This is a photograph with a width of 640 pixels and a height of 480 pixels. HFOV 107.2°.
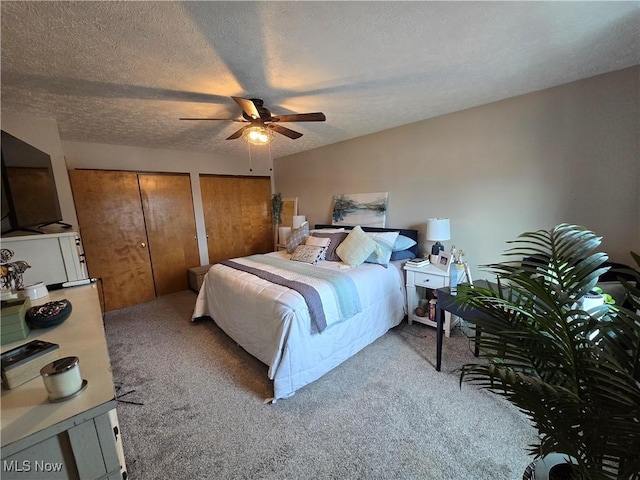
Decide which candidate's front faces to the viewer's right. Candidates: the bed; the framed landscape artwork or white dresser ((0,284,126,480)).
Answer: the white dresser

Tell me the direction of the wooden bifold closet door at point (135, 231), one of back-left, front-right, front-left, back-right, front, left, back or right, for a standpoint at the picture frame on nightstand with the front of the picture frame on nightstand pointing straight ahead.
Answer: front-right

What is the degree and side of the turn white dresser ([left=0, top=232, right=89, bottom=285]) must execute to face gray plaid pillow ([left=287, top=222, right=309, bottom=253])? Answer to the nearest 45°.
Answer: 0° — it already faces it

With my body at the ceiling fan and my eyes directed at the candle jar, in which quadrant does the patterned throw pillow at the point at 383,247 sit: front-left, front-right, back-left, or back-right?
back-left

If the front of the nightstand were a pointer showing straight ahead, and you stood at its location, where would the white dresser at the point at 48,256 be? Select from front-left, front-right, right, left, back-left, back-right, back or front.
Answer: front

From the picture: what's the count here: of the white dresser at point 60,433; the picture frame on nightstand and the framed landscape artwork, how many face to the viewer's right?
1

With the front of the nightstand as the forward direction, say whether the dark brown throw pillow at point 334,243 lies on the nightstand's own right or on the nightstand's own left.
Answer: on the nightstand's own right

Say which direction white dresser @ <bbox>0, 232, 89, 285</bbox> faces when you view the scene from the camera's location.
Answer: facing to the right of the viewer

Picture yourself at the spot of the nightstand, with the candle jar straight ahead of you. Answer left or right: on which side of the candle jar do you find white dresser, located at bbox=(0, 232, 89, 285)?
right

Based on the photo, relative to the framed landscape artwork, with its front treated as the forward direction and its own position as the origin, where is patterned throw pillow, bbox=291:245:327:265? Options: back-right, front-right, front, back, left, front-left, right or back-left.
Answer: front

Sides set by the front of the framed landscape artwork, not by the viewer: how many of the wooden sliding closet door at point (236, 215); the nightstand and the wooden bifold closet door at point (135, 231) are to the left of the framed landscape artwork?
1

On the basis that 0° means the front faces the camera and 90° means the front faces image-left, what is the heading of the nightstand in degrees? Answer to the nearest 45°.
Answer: approximately 45°

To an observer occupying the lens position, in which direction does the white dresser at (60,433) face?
facing to the right of the viewer

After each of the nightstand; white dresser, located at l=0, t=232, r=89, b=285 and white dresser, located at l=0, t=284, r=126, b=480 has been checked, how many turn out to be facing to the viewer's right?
2

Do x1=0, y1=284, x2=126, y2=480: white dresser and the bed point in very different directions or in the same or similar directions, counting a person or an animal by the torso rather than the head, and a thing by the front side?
very different directions

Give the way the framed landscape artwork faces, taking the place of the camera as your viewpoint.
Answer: facing the viewer and to the left of the viewer

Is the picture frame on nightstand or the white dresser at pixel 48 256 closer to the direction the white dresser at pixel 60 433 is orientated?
the picture frame on nightstand
